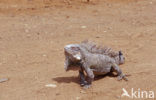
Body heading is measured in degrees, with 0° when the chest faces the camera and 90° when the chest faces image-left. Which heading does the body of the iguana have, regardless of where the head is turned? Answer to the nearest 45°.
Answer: approximately 45°
